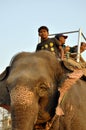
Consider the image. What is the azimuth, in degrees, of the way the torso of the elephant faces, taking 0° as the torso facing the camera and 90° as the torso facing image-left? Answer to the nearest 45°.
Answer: approximately 45°
